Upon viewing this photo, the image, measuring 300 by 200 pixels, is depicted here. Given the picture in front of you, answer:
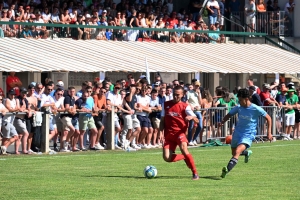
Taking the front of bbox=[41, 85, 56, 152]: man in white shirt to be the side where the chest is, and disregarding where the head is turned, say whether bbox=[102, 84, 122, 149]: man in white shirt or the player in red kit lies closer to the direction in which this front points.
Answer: the player in red kit

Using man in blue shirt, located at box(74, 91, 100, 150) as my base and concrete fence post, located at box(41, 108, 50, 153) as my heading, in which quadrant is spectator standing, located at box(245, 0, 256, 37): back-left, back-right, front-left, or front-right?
back-right

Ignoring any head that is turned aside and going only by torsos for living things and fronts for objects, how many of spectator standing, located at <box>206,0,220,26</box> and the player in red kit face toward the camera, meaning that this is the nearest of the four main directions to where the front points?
2

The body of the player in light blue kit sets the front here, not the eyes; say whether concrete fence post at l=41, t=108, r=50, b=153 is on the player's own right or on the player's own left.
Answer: on the player's own right

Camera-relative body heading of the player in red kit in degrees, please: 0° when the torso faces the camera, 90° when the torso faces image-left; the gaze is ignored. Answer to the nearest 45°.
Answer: approximately 0°

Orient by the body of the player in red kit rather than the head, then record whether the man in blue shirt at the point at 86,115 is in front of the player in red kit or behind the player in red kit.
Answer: behind
